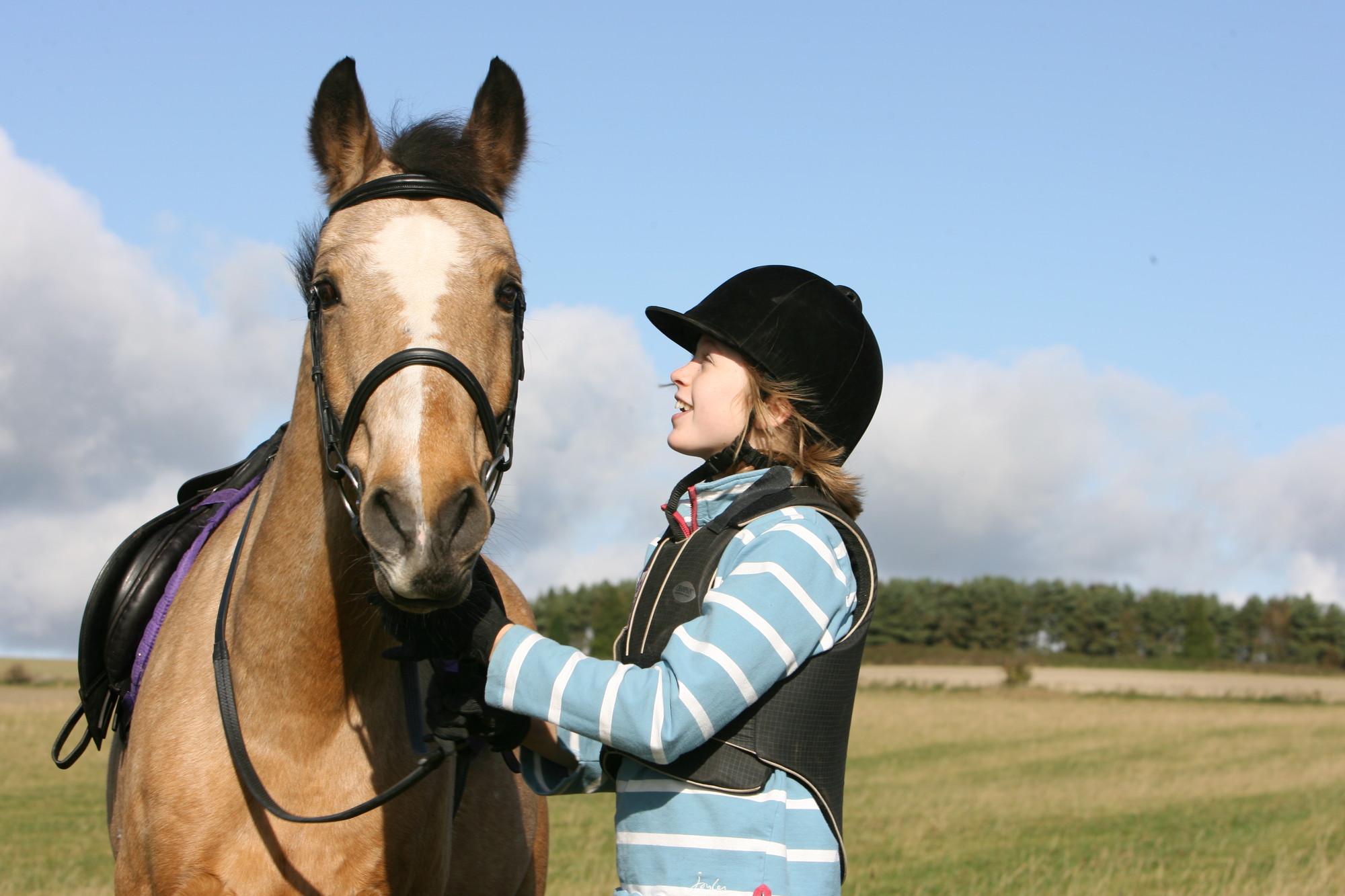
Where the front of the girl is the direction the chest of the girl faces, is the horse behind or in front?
in front

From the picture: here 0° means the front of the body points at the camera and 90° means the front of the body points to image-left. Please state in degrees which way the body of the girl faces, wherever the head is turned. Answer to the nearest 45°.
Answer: approximately 90°

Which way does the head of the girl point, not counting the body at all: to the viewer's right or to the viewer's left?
to the viewer's left
